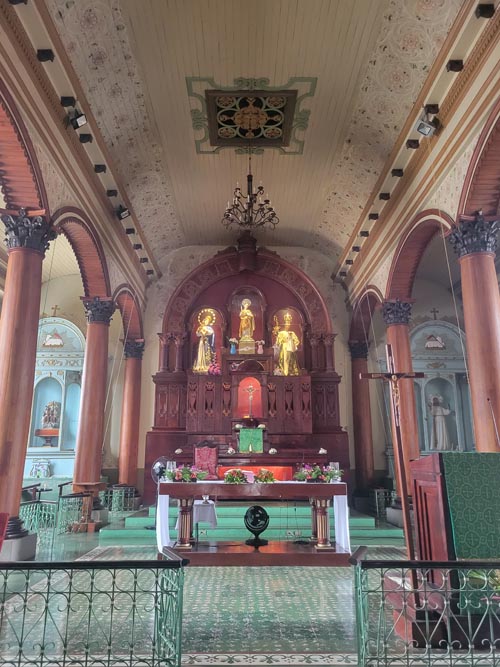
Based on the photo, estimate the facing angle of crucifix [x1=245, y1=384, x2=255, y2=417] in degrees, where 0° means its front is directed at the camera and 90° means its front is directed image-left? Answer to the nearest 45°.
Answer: approximately 0°

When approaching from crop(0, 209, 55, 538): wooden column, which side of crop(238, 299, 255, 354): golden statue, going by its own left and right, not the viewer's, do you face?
front

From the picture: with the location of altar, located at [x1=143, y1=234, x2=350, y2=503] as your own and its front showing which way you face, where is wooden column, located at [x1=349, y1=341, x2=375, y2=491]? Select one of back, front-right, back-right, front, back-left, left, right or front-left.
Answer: left

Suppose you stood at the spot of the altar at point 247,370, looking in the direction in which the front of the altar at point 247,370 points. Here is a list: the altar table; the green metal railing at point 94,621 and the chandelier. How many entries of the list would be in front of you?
3

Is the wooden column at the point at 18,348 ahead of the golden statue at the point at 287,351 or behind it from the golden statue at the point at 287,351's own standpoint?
ahead

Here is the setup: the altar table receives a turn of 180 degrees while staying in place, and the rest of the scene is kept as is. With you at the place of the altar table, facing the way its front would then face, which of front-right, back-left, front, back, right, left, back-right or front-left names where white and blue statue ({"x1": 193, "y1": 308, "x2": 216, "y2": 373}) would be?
front

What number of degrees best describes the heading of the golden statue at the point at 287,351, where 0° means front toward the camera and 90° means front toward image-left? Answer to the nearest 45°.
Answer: approximately 0°

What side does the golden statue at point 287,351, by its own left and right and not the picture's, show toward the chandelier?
front

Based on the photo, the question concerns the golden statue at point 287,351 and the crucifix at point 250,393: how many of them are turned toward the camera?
2
